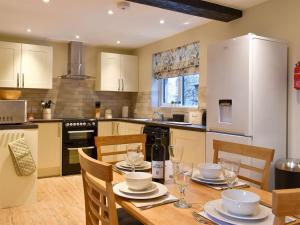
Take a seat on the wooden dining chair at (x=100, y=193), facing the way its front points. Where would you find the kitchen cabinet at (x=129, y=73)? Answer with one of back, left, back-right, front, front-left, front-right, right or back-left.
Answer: front-left

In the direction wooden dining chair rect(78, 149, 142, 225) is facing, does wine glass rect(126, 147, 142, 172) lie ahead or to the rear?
ahead

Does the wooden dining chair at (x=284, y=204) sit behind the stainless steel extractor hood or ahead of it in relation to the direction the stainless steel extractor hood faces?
ahead

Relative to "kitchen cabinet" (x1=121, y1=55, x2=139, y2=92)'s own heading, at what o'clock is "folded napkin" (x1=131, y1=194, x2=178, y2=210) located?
The folded napkin is roughly at 12 o'clock from the kitchen cabinet.

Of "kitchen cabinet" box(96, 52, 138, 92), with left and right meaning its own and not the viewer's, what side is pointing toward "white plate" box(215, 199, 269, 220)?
front

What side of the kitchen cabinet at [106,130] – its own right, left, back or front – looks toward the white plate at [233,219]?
front

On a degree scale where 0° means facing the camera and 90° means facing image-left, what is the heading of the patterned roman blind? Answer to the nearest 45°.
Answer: approximately 45°

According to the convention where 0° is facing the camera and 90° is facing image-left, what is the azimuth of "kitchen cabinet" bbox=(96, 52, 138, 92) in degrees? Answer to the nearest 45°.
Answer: approximately 0°
